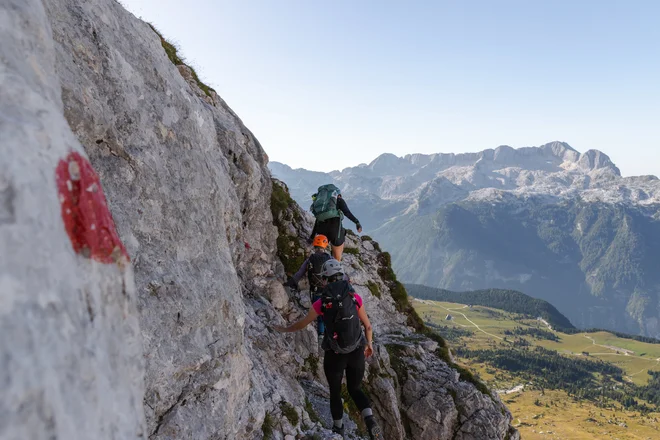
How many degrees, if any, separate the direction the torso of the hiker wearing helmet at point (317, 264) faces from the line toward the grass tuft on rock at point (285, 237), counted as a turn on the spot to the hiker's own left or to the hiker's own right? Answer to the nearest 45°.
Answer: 0° — they already face it

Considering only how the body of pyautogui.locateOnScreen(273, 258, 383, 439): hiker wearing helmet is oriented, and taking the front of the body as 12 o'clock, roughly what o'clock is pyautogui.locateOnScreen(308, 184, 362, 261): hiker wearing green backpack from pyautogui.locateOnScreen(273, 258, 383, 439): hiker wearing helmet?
pyautogui.locateOnScreen(308, 184, 362, 261): hiker wearing green backpack is roughly at 12 o'clock from pyautogui.locateOnScreen(273, 258, 383, 439): hiker wearing helmet.

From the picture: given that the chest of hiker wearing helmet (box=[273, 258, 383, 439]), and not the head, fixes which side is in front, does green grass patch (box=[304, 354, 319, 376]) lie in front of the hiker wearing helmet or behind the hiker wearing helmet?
in front

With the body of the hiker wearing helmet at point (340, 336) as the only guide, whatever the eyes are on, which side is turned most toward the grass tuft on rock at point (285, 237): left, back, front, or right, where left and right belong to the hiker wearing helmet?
front

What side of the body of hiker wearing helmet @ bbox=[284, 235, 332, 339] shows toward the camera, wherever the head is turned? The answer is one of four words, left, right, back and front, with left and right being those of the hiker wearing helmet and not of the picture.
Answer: back

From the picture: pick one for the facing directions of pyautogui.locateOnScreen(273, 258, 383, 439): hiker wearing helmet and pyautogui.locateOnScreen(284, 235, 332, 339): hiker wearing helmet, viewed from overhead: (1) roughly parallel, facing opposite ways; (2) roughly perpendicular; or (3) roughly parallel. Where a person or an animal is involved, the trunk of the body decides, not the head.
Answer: roughly parallel

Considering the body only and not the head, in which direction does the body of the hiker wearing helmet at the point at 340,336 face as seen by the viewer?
away from the camera

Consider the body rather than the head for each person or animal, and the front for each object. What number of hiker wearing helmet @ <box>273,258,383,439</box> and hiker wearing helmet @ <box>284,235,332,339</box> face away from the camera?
2

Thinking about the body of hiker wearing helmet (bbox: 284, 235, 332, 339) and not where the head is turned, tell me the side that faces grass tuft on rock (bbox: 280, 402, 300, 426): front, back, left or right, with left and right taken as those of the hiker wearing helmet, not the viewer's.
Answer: back
